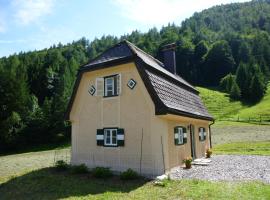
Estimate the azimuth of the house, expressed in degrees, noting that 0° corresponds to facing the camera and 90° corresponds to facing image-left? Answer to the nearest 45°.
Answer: approximately 315°
